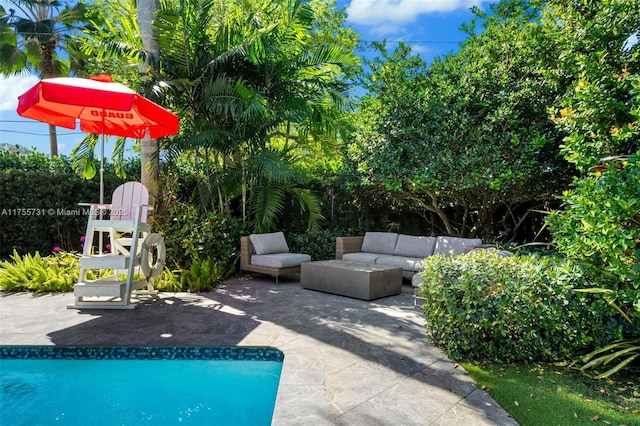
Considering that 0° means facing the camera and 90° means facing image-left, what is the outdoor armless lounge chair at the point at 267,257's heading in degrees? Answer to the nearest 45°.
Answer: approximately 315°

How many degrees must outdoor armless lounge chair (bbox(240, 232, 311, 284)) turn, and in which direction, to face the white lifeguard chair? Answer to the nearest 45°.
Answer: approximately 90° to its right

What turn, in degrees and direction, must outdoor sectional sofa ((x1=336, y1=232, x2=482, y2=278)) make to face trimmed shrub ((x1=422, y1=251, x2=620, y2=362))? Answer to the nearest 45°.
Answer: approximately 45° to its left

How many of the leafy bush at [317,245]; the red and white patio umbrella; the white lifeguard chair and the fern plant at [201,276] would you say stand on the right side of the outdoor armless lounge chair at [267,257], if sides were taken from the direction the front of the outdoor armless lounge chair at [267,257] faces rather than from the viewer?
3

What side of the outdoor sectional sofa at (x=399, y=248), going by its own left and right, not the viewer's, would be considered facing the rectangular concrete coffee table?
front

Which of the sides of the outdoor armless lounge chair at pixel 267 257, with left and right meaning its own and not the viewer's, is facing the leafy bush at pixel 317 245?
left

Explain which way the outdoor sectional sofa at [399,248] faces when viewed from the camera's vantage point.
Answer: facing the viewer and to the left of the viewer

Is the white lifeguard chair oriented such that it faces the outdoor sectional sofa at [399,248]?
no

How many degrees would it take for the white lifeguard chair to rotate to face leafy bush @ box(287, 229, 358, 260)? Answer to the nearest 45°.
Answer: approximately 135° to its left

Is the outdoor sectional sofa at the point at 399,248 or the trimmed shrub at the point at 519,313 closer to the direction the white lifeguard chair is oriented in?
the trimmed shrub

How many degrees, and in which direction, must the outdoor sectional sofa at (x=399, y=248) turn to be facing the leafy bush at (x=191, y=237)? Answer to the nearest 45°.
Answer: approximately 45° to its right

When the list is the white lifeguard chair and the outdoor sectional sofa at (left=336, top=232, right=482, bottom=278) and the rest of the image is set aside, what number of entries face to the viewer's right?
0
